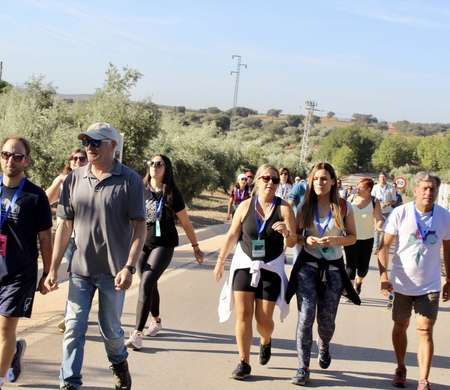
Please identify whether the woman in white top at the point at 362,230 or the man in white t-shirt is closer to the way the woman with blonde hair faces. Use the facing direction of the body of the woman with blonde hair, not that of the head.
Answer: the man in white t-shirt

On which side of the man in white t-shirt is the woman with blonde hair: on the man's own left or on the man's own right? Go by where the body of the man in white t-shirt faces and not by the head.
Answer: on the man's own right

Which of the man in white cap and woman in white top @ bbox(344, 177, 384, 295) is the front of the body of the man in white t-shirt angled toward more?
the man in white cap

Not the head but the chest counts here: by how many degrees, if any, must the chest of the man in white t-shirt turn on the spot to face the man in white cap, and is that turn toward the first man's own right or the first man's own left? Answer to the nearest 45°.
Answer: approximately 45° to the first man's own right

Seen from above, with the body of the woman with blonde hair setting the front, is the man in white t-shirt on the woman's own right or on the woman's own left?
on the woman's own left

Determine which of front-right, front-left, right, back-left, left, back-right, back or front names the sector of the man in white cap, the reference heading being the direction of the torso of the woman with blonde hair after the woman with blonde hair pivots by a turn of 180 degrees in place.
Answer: back-left

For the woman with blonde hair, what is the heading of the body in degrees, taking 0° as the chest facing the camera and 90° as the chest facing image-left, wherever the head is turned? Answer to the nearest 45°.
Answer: approximately 0°

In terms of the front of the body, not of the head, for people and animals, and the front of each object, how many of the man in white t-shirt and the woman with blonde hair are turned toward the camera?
2

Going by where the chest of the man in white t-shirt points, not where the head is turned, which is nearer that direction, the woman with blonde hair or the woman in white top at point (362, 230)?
the woman with blonde hair

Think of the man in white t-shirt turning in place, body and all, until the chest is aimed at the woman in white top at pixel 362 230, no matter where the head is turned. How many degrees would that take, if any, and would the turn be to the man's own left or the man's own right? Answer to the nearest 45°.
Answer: approximately 180°
